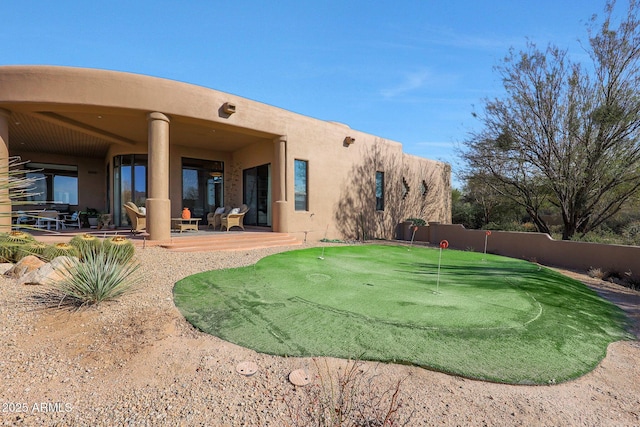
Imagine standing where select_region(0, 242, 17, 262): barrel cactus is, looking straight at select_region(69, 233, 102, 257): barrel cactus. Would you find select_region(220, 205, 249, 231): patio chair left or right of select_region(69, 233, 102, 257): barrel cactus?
left

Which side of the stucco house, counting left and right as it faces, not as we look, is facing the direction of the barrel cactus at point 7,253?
right

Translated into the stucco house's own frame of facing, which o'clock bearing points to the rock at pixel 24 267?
The rock is roughly at 2 o'clock from the stucco house.

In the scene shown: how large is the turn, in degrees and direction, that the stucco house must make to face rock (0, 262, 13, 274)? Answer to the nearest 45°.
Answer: approximately 90° to its right

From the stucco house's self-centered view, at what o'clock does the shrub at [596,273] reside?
The shrub is roughly at 12 o'clock from the stucco house.

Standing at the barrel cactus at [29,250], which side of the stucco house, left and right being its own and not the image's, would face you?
front

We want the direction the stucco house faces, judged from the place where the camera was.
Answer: facing the viewer and to the right of the viewer

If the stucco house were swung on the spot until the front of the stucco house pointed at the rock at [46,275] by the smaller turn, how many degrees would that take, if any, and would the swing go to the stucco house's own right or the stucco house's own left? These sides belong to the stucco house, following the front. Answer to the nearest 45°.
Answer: approximately 45° to the stucco house's own right

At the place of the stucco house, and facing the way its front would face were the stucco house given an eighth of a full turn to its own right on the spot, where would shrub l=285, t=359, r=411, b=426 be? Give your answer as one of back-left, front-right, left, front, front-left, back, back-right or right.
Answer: front
